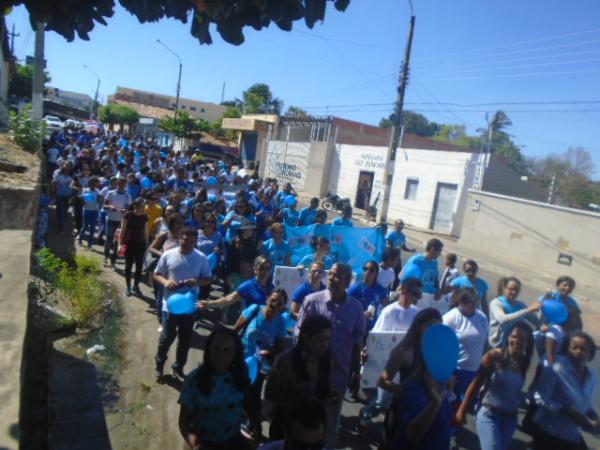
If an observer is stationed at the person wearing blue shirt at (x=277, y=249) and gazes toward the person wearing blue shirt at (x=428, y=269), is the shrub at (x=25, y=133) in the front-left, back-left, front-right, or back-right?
back-left

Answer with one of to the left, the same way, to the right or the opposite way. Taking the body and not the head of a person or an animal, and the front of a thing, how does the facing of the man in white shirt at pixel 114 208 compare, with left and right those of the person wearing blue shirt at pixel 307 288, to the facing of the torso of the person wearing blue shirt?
the same way

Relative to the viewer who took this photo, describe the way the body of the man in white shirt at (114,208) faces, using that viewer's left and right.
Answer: facing the viewer

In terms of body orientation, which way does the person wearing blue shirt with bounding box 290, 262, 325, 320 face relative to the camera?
toward the camera

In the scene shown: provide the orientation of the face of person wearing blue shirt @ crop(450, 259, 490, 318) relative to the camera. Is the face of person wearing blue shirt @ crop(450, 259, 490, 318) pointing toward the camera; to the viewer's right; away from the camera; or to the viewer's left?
toward the camera

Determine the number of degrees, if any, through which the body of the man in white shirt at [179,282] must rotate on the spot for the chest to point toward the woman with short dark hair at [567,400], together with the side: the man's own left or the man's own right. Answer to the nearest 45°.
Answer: approximately 45° to the man's own left

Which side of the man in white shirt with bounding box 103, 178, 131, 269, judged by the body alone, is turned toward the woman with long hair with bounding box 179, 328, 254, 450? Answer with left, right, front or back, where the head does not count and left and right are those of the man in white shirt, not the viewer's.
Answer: front

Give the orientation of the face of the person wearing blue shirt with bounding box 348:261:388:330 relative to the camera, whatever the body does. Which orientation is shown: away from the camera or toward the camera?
toward the camera

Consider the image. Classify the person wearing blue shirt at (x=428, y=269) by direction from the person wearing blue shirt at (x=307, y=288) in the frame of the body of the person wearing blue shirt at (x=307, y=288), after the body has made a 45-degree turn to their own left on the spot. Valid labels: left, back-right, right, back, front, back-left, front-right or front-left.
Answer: left

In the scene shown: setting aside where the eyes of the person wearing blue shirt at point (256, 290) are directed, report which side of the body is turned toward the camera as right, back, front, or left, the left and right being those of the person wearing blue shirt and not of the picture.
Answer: front

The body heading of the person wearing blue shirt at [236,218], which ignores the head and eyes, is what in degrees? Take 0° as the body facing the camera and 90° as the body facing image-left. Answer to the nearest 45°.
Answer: approximately 0°

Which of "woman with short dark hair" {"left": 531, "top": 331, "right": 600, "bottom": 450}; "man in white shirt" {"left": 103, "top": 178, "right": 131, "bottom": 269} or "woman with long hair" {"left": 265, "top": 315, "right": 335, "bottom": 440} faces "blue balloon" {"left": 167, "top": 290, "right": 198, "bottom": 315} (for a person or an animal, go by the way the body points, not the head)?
the man in white shirt

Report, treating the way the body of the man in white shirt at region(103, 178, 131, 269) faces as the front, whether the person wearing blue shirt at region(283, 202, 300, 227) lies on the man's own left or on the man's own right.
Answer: on the man's own left

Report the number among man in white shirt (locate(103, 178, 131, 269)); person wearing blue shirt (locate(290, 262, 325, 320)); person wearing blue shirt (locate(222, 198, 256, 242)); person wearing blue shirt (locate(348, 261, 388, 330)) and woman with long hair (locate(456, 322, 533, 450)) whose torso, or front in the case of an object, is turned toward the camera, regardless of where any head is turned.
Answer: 5

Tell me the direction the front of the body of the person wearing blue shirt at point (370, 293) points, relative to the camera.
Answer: toward the camera

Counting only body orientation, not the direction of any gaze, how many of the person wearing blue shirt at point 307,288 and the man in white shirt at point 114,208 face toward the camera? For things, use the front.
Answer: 2

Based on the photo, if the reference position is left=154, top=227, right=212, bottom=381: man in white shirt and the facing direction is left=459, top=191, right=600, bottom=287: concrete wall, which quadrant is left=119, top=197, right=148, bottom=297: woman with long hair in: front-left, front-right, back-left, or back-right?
front-left

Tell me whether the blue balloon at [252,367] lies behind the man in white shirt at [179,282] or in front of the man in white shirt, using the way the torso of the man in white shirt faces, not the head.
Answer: in front

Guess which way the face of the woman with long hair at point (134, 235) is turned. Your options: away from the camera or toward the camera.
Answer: toward the camera

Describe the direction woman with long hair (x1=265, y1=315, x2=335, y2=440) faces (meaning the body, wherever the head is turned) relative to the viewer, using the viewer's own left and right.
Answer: facing the viewer and to the right of the viewer

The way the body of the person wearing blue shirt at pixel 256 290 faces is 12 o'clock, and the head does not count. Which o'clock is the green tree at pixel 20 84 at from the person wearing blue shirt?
The green tree is roughly at 5 o'clock from the person wearing blue shirt.

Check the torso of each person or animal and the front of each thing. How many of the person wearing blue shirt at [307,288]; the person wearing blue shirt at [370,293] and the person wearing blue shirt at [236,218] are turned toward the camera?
3

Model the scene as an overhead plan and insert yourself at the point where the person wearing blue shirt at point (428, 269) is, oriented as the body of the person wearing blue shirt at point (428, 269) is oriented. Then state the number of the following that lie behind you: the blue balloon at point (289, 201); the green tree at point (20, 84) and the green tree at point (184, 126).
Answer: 3
